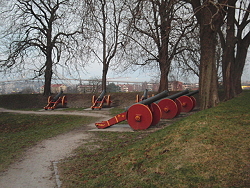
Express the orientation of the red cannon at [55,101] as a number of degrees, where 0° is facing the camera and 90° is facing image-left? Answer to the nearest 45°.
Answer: approximately 225°

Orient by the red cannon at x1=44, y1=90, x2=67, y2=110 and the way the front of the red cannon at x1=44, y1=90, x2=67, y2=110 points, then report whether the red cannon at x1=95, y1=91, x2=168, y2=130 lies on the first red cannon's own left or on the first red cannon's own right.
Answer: on the first red cannon's own right
